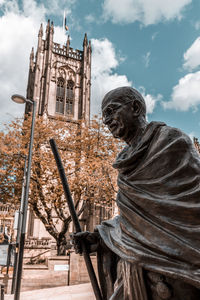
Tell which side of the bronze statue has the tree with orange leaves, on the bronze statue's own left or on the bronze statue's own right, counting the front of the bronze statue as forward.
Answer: on the bronze statue's own right

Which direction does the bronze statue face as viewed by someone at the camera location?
facing the viewer and to the left of the viewer

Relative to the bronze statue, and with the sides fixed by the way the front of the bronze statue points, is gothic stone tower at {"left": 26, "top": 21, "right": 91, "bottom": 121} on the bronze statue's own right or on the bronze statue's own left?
on the bronze statue's own right
